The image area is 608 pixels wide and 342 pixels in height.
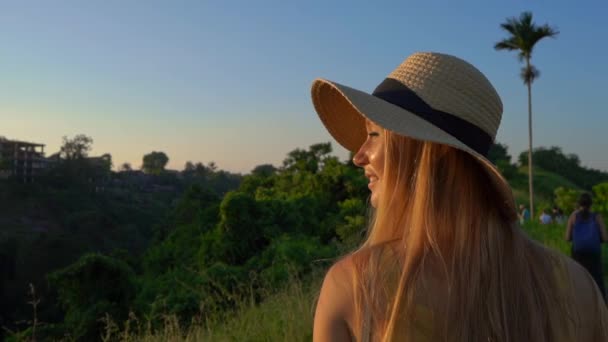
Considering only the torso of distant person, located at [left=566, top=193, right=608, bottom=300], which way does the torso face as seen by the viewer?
away from the camera

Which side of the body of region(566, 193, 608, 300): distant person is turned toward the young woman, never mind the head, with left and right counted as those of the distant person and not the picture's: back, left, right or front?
back

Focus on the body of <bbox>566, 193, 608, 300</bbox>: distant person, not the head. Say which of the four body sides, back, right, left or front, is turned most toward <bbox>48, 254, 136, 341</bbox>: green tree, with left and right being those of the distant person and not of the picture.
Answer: left

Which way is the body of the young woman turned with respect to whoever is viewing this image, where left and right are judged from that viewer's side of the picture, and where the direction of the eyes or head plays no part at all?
facing away from the viewer and to the left of the viewer

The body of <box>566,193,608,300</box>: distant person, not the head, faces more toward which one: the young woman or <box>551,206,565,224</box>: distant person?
the distant person

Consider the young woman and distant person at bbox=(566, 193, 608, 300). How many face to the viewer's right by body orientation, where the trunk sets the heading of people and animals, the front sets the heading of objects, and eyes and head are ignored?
0

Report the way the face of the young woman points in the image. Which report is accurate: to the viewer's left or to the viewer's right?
to the viewer's left

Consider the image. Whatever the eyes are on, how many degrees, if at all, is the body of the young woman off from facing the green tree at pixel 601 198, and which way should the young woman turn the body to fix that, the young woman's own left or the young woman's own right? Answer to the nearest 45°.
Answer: approximately 45° to the young woman's own right

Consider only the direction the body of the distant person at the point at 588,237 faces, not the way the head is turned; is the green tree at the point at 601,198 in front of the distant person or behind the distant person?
in front
